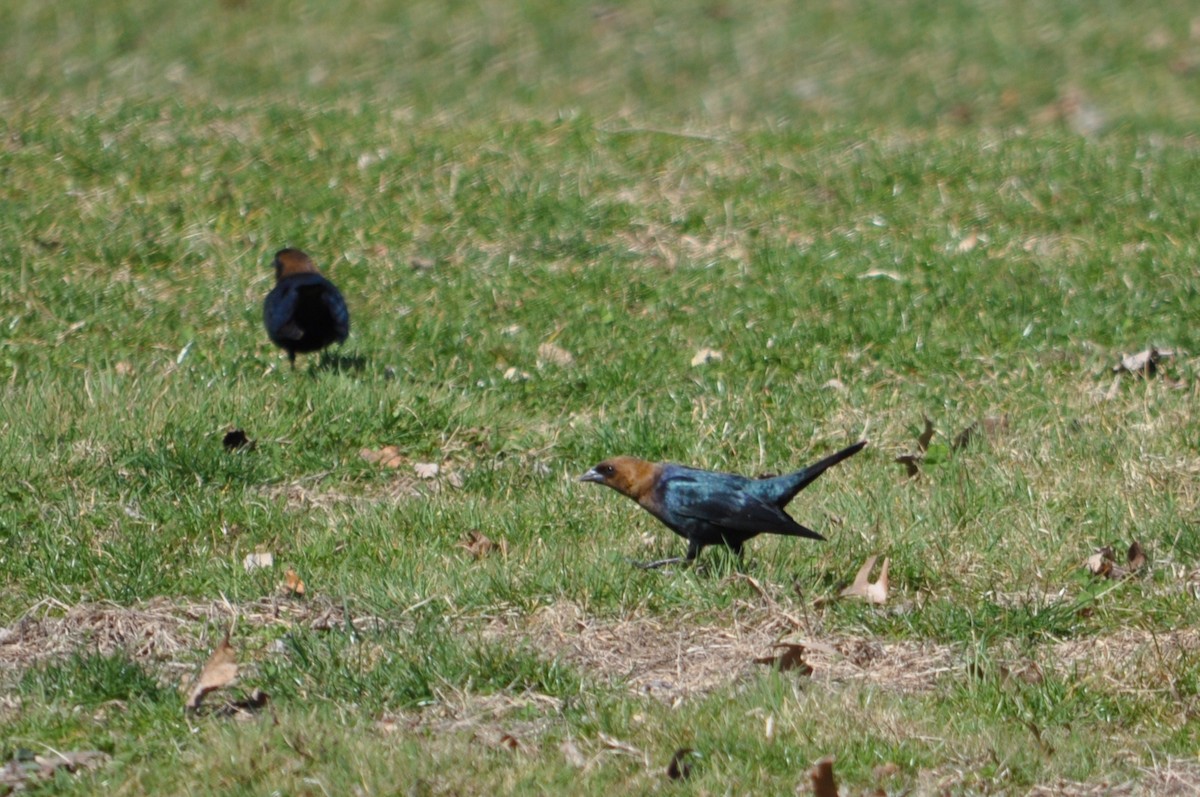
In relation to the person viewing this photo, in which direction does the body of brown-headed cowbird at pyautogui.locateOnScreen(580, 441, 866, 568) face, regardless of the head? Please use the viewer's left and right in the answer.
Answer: facing to the left of the viewer

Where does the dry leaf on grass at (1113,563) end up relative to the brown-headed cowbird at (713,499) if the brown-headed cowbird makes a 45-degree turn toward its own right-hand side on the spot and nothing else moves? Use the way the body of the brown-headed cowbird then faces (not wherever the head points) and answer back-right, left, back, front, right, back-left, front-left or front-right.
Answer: back-right

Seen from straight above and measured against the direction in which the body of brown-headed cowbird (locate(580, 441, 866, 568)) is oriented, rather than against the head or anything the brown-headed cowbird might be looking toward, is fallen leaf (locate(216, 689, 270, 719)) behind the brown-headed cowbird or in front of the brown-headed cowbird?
in front

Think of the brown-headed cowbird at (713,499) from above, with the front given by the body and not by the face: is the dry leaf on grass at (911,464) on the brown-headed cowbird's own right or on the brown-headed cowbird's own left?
on the brown-headed cowbird's own right

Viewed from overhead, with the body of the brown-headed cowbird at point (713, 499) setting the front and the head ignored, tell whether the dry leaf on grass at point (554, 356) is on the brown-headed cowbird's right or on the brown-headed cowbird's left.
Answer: on the brown-headed cowbird's right

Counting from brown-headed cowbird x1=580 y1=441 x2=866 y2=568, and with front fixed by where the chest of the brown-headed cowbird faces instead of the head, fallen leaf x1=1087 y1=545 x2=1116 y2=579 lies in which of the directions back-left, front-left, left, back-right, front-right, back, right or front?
back

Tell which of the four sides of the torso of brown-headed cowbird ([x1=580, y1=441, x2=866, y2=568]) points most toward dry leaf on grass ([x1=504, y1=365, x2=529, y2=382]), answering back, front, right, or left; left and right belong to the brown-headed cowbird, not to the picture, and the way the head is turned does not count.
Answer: right

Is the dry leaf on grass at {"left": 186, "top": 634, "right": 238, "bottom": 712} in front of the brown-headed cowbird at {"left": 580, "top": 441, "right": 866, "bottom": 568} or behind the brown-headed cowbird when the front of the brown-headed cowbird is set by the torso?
in front

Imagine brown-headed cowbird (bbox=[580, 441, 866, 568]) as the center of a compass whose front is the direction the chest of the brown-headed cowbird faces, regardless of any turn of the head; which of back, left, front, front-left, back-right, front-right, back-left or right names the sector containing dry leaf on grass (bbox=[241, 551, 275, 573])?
front

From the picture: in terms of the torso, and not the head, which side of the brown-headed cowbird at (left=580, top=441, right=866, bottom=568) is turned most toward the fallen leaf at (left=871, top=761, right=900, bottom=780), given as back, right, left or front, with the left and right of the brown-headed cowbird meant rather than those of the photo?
left

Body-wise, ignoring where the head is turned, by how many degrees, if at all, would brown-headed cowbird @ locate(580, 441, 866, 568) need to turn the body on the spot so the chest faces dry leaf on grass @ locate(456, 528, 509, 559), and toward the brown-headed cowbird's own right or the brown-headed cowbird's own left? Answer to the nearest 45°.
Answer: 0° — it already faces it

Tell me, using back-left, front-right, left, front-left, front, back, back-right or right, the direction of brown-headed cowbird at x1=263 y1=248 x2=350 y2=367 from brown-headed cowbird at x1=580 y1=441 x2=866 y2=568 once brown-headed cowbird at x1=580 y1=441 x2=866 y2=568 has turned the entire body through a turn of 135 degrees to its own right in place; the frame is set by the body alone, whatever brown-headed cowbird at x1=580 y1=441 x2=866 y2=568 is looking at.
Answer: left

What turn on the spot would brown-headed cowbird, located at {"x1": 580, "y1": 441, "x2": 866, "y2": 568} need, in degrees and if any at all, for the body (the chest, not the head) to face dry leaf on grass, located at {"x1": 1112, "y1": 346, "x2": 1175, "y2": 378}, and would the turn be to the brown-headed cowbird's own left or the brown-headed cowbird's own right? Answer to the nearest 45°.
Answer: approximately 135° to the brown-headed cowbird's own right

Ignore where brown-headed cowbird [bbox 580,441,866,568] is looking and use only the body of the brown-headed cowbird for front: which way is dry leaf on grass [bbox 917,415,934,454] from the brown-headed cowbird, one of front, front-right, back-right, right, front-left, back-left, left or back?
back-right

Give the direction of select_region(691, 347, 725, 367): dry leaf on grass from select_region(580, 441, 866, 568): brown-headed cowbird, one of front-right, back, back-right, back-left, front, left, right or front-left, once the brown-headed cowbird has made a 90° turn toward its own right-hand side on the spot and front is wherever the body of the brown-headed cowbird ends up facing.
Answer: front

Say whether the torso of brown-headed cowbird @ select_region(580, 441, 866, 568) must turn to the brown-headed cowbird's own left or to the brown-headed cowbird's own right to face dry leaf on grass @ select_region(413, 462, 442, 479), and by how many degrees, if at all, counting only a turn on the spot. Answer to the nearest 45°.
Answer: approximately 45° to the brown-headed cowbird's own right
